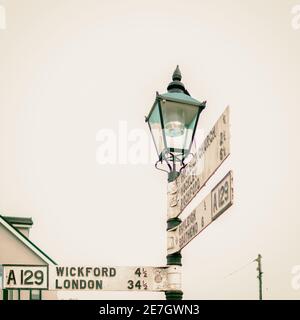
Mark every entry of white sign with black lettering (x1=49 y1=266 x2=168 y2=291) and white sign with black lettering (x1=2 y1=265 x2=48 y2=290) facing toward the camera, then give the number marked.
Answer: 2

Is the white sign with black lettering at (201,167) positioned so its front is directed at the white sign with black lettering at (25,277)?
no

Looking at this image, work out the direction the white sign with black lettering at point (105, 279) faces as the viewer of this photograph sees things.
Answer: facing the viewer

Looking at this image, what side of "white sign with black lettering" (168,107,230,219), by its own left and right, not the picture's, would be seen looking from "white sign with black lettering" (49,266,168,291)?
right

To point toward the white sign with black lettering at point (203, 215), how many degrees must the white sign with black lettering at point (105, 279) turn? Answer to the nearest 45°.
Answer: approximately 45° to its left

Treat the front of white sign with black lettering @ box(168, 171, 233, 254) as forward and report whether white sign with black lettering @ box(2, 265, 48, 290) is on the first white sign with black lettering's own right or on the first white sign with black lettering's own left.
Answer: on the first white sign with black lettering's own right

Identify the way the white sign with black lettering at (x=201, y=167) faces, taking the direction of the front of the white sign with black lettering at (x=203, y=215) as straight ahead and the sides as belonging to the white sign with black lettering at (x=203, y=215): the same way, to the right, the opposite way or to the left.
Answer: the same way

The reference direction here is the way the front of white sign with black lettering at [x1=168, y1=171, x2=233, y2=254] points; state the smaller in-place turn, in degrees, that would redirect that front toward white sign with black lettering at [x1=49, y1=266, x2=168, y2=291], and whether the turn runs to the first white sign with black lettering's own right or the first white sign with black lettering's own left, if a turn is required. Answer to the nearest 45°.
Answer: approximately 90° to the first white sign with black lettering's own right

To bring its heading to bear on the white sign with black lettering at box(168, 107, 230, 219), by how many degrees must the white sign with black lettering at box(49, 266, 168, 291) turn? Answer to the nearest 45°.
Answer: approximately 45° to its left

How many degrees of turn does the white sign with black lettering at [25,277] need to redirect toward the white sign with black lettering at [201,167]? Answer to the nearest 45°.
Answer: approximately 45° to its left

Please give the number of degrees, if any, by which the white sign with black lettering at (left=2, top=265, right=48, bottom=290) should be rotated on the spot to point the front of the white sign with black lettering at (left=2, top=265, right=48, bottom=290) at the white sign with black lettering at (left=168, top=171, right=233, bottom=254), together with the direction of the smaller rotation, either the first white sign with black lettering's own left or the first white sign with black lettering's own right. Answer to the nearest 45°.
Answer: approximately 45° to the first white sign with black lettering's own left

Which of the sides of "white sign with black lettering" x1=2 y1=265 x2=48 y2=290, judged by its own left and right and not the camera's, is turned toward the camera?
front
